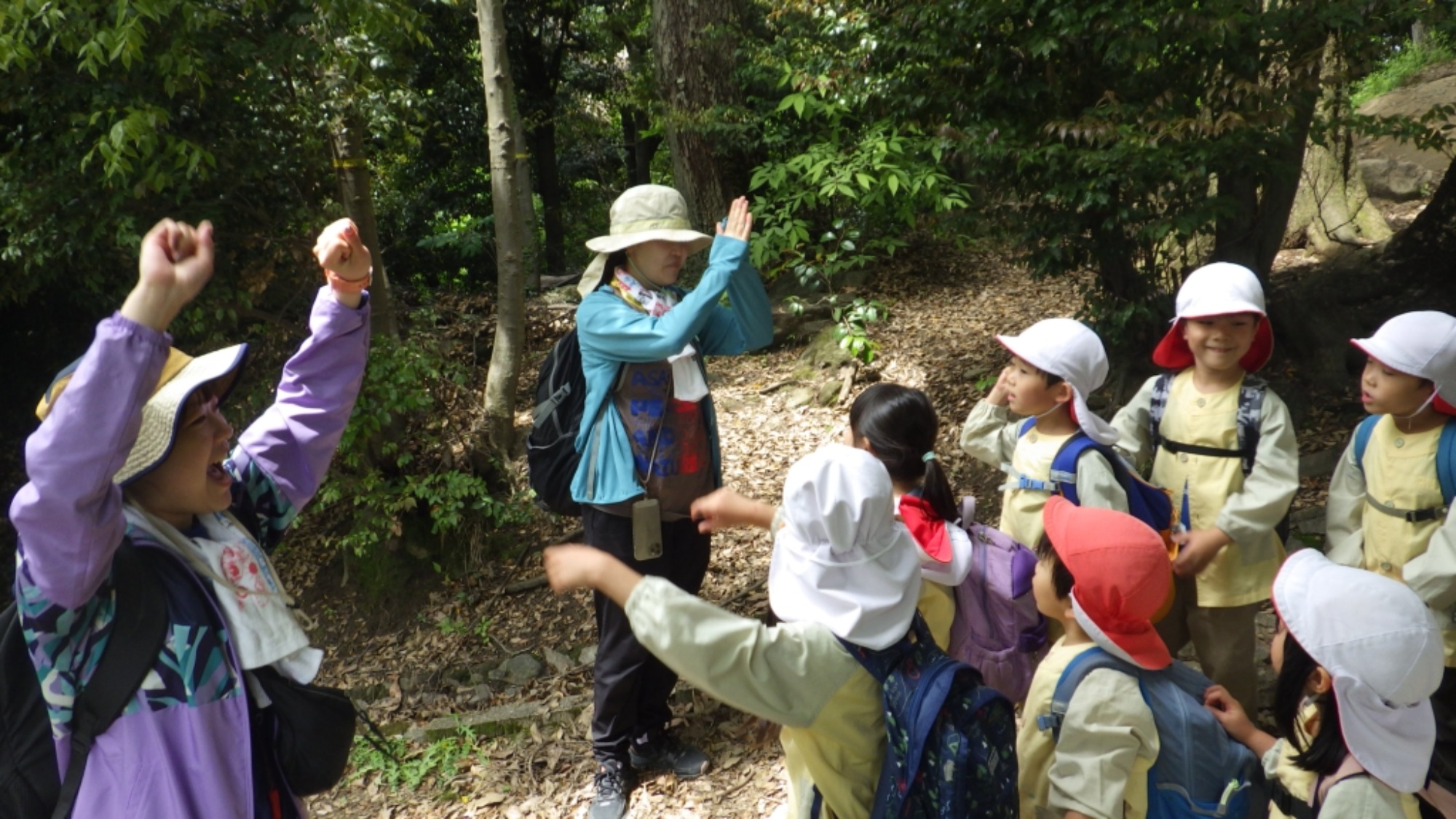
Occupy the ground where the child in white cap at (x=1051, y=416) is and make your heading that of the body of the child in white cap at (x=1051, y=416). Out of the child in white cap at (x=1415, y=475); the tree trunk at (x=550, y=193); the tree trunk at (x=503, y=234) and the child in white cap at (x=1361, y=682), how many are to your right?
2

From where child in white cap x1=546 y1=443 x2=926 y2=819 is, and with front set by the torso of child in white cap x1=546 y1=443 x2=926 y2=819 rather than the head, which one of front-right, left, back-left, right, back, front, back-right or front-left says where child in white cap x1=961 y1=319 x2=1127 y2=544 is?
right

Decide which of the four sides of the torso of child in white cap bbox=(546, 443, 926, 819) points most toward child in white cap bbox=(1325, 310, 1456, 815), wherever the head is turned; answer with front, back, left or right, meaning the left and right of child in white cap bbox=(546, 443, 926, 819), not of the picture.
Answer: right

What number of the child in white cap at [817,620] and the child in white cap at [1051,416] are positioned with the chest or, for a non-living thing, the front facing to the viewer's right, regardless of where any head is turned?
0

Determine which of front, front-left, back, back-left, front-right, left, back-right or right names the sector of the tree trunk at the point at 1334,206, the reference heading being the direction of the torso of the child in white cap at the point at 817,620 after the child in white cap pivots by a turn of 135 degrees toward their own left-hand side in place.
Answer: back-left

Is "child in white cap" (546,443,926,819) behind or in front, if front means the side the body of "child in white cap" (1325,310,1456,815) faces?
in front

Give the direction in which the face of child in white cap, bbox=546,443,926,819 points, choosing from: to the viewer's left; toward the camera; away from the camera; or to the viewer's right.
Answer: away from the camera

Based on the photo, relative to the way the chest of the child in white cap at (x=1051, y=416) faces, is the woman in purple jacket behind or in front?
in front

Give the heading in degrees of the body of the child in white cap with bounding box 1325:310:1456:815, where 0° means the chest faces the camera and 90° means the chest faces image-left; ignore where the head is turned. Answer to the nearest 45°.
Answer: approximately 45°

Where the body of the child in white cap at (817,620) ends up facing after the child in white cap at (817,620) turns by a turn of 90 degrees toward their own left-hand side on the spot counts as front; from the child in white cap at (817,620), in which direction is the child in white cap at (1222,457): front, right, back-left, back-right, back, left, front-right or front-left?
back

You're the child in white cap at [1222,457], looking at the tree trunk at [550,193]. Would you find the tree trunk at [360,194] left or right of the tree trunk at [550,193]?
left

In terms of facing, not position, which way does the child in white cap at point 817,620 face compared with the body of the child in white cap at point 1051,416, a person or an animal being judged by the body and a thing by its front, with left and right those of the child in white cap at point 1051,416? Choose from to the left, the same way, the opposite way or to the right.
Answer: to the right

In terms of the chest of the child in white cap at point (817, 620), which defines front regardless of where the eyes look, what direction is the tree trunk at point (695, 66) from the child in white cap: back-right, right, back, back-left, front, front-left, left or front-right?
front-right

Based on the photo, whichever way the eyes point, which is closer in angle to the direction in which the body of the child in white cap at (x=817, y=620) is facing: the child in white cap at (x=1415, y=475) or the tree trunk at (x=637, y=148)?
the tree trunk

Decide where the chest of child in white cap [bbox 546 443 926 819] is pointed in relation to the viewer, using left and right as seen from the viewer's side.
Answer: facing away from the viewer and to the left of the viewer
